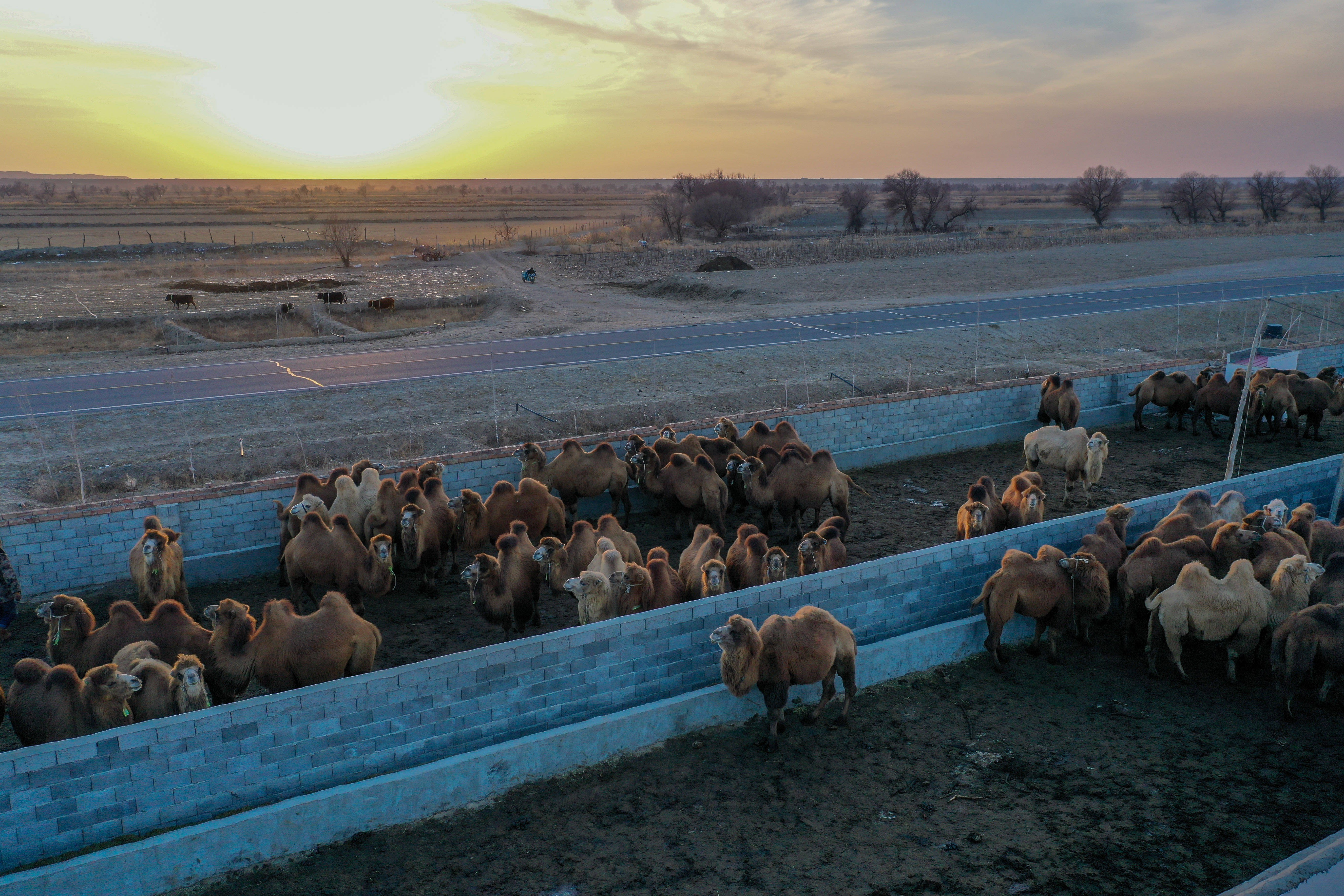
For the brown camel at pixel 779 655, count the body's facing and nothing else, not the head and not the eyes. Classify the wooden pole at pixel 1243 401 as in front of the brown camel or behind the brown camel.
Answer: behind

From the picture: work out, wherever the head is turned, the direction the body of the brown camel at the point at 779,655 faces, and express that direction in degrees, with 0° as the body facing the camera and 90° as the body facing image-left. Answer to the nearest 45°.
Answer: approximately 45°

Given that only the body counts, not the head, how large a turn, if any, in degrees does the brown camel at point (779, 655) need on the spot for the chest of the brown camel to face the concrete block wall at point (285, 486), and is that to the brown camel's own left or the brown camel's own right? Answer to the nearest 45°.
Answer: approximately 90° to the brown camel's own right
